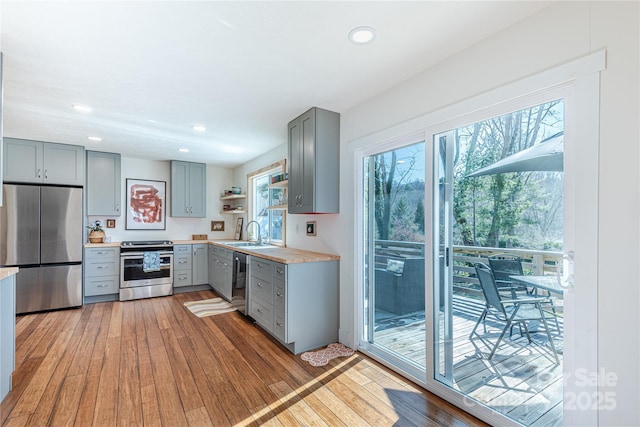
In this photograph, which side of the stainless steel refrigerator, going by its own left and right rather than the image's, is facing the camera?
front

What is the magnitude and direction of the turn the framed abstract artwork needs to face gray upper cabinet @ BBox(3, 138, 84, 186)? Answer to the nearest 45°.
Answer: approximately 45° to its right

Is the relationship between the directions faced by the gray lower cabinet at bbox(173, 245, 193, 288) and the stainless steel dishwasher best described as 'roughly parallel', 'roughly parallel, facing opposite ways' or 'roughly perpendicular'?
roughly perpendicular

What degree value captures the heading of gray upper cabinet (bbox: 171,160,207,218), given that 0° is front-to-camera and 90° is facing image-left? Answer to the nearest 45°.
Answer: approximately 0°

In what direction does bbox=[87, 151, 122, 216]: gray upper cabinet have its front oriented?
toward the camera

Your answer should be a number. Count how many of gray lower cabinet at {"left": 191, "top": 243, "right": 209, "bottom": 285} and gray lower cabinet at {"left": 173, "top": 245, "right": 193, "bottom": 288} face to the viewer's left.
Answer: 0

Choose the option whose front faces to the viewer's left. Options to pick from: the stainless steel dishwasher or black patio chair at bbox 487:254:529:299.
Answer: the stainless steel dishwasher

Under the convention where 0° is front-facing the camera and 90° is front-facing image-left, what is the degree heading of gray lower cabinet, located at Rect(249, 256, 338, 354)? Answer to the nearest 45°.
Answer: approximately 45°

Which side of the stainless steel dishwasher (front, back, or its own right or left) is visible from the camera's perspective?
left

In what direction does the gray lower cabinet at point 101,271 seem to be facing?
toward the camera

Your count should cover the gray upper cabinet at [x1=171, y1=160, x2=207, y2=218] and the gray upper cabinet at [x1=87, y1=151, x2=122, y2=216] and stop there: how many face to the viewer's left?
0

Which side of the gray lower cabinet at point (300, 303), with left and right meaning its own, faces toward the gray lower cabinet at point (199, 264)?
right

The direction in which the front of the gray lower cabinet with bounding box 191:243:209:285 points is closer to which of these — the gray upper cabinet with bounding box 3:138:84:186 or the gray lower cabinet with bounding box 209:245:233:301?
the gray lower cabinet

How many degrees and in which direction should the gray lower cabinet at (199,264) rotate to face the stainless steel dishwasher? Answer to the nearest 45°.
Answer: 0° — it already faces it

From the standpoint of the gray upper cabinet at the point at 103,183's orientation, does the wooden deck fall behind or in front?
in front

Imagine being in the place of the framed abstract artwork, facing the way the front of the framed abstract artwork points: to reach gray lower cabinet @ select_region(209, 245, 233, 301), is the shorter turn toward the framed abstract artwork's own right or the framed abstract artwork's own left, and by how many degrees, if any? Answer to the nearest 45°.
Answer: approximately 45° to the framed abstract artwork's own left
